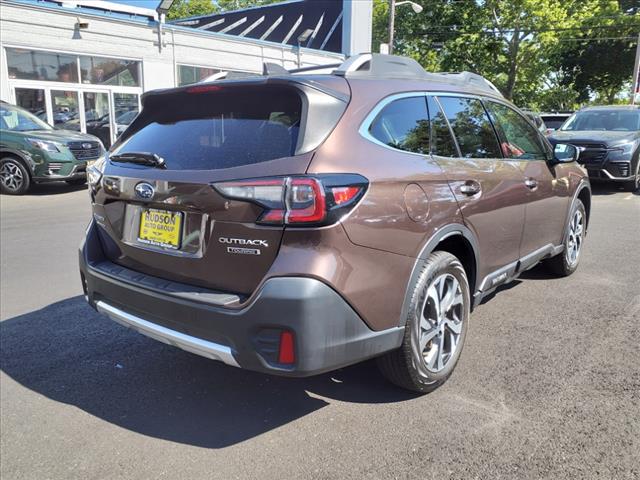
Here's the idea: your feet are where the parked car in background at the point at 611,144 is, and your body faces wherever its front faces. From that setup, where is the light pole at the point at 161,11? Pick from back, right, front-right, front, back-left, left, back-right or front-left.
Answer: front-right

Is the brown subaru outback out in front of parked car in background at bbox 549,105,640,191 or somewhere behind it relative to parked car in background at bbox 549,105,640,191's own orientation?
in front

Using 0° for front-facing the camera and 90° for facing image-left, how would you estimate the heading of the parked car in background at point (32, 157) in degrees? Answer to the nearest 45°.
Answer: approximately 315°

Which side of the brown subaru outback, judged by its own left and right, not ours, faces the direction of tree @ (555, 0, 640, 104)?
front

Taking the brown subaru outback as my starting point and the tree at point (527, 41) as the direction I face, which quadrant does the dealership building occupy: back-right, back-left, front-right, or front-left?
front-left

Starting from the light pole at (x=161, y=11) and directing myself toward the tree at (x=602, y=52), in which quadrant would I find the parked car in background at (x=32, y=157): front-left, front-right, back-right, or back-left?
back-right

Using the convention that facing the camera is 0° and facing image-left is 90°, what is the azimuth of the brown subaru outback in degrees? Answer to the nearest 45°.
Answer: approximately 225°

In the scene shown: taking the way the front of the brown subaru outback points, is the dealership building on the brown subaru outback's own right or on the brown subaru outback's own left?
on the brown subaru outback's own left

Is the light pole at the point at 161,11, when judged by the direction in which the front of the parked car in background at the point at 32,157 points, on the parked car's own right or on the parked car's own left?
on the parked car's own left

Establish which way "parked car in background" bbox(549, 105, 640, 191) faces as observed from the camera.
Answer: facing the viewer and to the left of the viewer

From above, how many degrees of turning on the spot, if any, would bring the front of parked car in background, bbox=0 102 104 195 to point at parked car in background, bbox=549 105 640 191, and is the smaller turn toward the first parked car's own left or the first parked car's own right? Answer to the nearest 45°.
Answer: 0° — it already faces it

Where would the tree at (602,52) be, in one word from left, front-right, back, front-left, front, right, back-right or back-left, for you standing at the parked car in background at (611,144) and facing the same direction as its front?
back-right

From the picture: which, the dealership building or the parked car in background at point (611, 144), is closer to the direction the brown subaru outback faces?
the parked car in background

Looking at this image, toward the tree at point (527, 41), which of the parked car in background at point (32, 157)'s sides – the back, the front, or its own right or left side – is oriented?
left

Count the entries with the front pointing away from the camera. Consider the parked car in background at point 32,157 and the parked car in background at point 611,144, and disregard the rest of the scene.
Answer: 0

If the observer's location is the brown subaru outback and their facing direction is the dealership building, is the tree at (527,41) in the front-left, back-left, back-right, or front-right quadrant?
front-right

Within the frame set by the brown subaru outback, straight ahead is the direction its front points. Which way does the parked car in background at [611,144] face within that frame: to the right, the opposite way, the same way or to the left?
the opposite way

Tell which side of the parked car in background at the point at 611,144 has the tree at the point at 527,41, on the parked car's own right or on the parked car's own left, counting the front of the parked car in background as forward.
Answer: on the parked car's own right

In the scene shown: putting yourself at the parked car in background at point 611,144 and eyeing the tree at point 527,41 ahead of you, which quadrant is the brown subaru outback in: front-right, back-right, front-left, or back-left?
back-left

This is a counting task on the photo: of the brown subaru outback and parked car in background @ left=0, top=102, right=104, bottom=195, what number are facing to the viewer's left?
0
